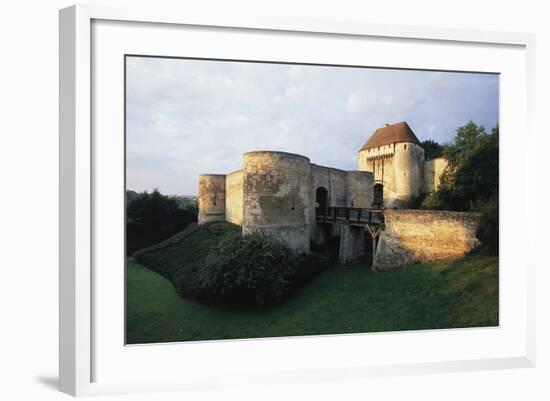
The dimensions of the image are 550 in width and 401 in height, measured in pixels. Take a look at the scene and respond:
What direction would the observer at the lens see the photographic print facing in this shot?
facing the viewer and to the right of the viewer
